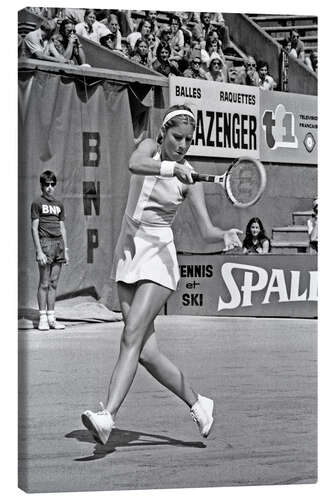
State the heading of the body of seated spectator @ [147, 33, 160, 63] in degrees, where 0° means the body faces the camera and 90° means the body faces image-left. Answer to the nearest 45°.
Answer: approximately 0°

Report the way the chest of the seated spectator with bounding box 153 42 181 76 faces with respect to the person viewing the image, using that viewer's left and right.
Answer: facing the viewer

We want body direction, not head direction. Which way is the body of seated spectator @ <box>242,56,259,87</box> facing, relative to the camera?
toward the camera

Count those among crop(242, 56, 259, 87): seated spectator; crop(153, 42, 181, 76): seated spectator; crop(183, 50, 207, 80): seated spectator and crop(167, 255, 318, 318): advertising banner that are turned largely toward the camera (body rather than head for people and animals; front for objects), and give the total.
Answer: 4

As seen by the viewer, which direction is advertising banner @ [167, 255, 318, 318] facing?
toward the camera
